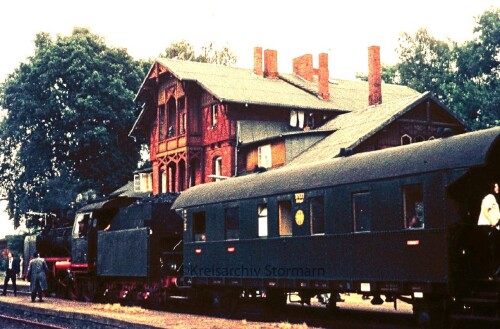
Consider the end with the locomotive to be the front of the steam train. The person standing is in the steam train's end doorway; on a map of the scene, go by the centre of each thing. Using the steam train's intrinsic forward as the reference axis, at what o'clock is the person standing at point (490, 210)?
The person standing is roughly at 6 o'clock from the steam train.

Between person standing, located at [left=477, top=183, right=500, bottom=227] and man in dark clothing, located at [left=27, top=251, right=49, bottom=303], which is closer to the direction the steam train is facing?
the man in dark clothing

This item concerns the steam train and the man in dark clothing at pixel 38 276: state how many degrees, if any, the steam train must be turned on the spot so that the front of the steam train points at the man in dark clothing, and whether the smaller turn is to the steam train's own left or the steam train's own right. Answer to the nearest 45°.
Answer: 0° — it already faces them

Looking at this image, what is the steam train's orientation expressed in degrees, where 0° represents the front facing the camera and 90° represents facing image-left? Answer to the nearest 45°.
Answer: approximately 135°
